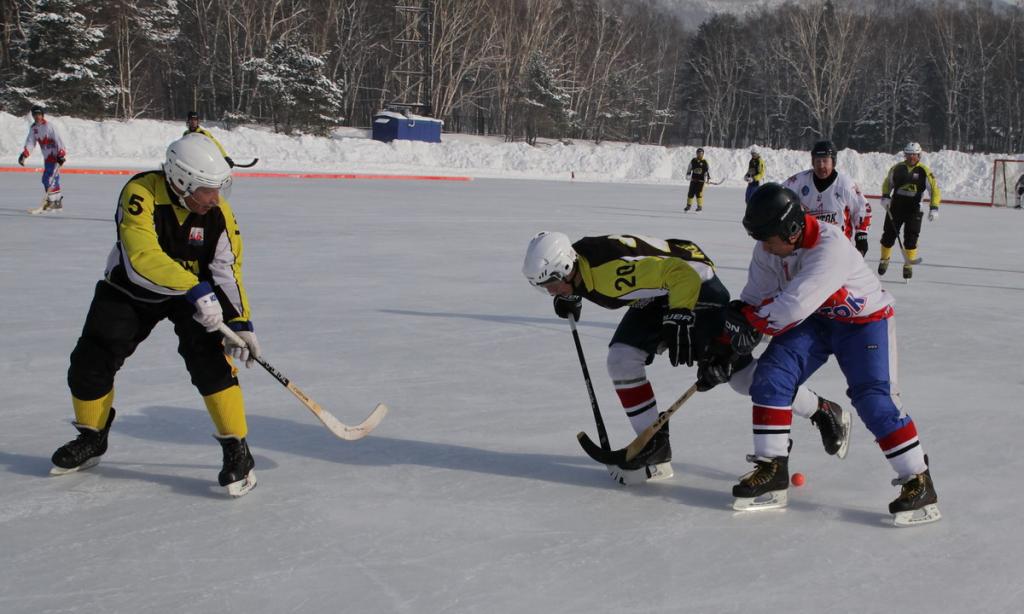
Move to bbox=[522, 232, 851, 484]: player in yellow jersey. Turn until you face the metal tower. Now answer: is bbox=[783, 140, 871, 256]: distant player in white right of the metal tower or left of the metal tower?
right

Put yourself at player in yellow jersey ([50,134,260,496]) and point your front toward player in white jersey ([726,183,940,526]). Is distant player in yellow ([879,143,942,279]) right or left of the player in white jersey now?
left

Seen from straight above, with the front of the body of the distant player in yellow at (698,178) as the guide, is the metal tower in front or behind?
behind

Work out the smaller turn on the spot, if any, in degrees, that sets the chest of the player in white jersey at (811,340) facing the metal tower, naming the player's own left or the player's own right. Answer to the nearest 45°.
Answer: approximately 90° to the player's own right

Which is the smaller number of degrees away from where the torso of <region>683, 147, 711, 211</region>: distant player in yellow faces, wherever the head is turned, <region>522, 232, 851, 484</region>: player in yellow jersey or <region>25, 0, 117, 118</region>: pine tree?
the player in yellow jersey

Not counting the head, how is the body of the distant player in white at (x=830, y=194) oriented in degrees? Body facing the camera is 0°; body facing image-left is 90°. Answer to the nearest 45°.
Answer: approximately 0°

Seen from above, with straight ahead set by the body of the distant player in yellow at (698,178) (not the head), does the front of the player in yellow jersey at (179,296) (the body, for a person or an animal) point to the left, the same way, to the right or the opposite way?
to the left

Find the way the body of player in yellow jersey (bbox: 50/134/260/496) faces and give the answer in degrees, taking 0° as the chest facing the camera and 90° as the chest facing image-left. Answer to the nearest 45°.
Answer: approximately 315°

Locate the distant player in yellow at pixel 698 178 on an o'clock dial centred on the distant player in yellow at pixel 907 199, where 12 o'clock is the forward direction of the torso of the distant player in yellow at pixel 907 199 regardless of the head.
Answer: the distant player in yellow at pixel 698 178 is roughly at 5 o'clock from the distant player in yellow at pixel 907 199.

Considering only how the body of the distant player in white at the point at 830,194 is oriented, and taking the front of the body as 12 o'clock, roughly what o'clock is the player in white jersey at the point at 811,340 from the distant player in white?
The player in white jersey is roughly at 12 o'clock from the distant player in white.
